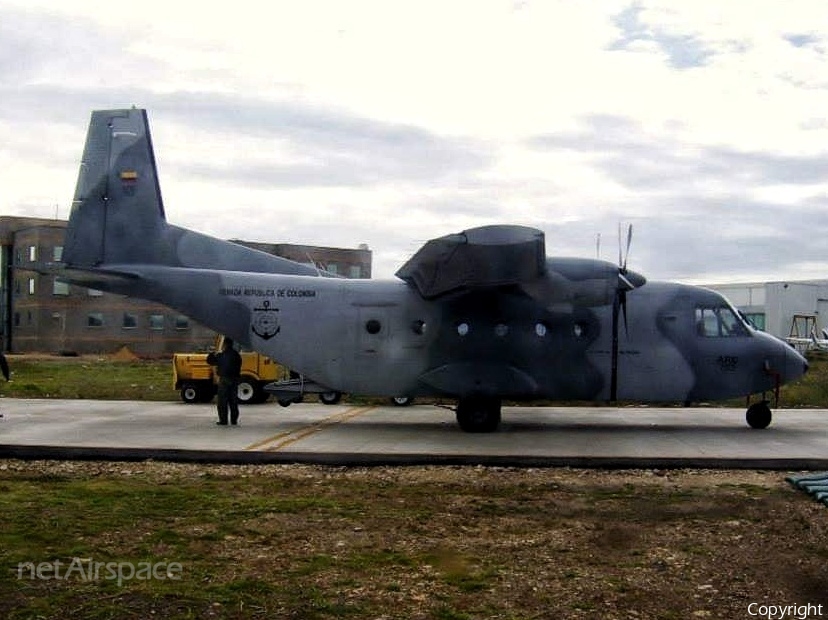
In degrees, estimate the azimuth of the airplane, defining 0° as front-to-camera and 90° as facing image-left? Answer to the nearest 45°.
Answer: approximately 270°

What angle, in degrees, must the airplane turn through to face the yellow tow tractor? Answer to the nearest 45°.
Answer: approximately 135° to its left
